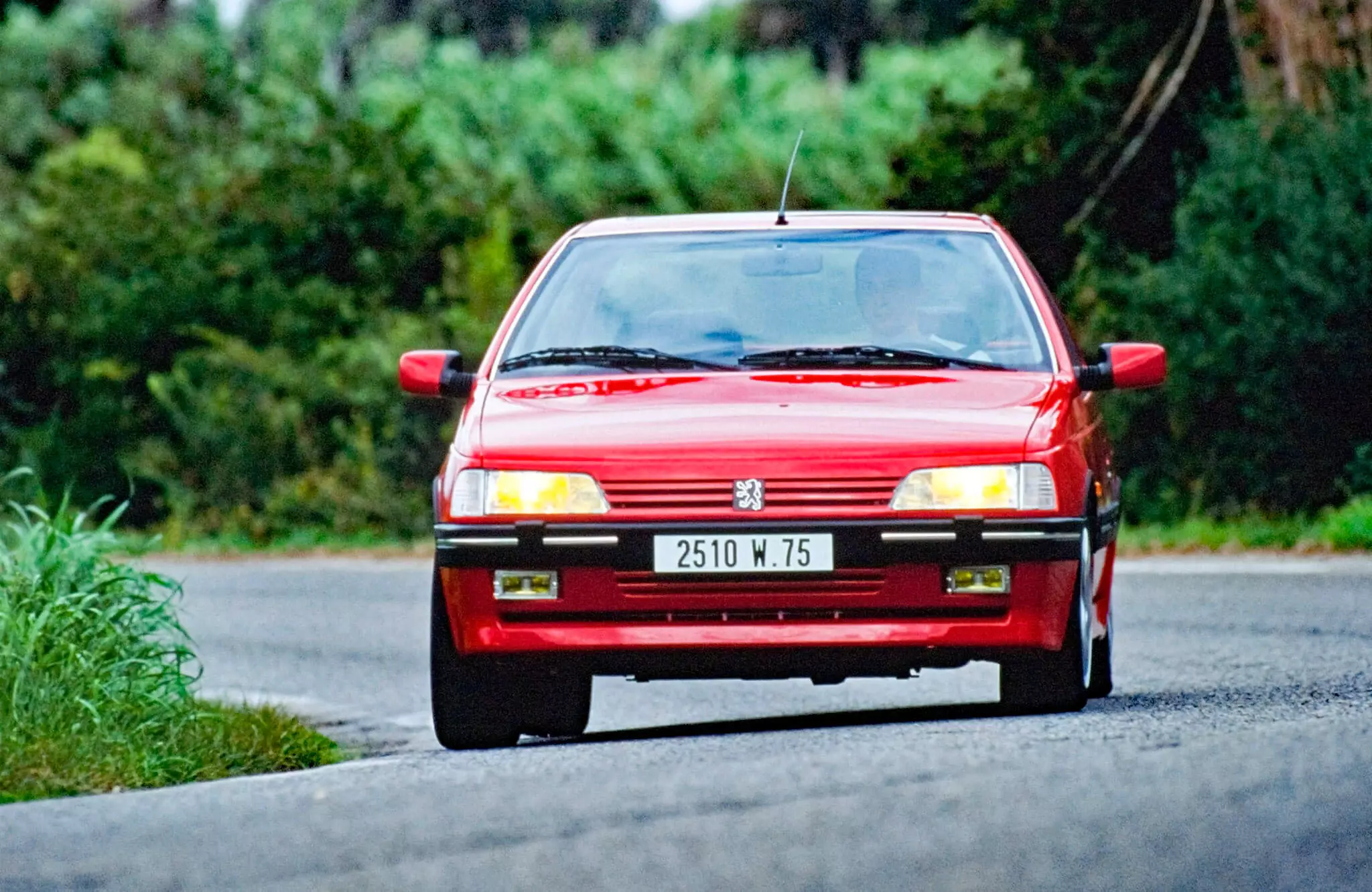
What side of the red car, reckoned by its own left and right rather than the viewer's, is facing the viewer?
front

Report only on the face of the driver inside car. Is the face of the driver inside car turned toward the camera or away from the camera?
toward the camera

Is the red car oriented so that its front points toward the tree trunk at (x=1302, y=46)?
no
